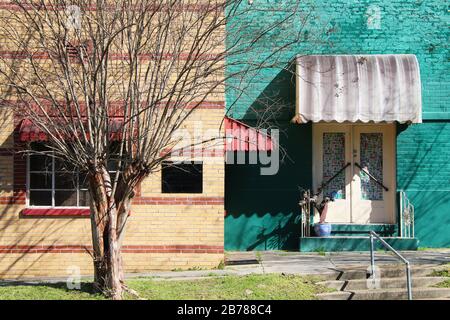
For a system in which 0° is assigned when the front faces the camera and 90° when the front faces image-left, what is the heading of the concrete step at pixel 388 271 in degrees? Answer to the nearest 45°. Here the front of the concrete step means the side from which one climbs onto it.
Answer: approximately 0°

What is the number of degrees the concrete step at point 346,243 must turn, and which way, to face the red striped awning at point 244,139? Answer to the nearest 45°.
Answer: approximately 45° to its right

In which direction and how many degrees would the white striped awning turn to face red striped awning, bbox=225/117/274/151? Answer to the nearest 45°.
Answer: approximately 45° to its right

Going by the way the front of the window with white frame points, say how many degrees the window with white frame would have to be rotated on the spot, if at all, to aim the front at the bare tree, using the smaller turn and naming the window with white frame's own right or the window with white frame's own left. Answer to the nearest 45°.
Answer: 0° — it already faces it

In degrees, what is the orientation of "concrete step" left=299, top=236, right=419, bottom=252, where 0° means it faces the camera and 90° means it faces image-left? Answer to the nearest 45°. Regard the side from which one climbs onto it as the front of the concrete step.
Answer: approximately 0°

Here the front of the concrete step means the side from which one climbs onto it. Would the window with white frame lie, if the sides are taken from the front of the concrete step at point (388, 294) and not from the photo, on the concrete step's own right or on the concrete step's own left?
on the concrete step's own right

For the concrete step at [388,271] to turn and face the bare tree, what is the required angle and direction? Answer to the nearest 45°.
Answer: approximately 45° to its right

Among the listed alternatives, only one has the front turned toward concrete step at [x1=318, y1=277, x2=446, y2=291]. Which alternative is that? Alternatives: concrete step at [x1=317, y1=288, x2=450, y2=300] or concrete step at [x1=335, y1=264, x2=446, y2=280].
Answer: concrete step at [x1=335, y1=264, x2=446, y2=280]

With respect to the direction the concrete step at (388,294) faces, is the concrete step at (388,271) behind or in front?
behind

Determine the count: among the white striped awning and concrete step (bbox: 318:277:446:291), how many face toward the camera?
2
